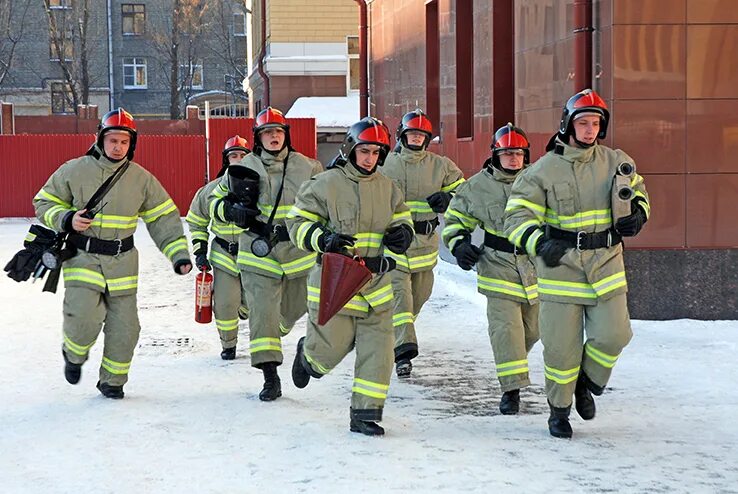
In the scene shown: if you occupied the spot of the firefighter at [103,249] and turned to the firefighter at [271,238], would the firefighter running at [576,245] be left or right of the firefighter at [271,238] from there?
right

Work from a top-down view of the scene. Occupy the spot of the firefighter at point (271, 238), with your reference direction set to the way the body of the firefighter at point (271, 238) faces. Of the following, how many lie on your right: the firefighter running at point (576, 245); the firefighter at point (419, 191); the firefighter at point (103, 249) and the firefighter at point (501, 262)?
1

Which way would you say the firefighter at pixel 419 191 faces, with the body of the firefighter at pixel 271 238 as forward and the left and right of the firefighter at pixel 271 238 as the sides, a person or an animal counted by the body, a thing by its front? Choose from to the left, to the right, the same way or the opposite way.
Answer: the same way

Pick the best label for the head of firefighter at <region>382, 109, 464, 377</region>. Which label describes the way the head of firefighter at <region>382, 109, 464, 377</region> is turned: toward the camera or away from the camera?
toward the camera

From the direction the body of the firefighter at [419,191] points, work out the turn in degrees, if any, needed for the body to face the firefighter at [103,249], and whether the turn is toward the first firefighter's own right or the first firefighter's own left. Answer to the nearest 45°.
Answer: approximately 45° to the first firefighter's own right

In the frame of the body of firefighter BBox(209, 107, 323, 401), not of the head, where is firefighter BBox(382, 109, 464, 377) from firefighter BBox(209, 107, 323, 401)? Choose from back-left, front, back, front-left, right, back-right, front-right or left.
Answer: back-left

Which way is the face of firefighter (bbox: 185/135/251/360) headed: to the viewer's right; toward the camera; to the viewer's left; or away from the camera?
toward the camera

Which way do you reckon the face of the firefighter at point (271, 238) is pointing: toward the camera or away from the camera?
toward the camera

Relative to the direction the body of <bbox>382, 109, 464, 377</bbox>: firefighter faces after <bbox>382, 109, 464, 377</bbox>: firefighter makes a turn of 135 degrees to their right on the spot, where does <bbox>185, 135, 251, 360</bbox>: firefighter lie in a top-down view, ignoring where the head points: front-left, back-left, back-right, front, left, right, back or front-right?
front-left

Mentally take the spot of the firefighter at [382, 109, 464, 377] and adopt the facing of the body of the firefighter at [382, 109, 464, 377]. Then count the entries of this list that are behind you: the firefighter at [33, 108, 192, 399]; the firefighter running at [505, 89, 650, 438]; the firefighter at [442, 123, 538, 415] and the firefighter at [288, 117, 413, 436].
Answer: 0

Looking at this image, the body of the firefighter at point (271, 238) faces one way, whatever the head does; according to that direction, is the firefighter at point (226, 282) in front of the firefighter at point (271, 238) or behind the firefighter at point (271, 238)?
behind

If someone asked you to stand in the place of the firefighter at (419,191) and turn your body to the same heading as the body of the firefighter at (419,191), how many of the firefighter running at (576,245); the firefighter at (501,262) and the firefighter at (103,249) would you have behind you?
0

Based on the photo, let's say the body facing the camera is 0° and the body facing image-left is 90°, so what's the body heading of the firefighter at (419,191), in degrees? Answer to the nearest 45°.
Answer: approximately 0°

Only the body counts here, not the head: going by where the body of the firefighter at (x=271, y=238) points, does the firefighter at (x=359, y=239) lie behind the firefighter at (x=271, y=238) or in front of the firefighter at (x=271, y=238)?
in front

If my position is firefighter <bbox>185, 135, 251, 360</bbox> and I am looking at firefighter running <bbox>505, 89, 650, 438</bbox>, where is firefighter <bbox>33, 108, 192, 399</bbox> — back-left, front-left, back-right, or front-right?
front-right

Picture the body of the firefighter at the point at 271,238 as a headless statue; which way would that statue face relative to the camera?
toward the camera

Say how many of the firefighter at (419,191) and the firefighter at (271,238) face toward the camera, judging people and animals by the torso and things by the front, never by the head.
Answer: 2

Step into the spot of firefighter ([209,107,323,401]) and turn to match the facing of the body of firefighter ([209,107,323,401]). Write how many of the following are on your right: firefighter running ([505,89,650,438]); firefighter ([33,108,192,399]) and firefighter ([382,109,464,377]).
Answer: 1

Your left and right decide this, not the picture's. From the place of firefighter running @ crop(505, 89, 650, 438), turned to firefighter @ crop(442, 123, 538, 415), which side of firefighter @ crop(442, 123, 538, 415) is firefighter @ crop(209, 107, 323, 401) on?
left

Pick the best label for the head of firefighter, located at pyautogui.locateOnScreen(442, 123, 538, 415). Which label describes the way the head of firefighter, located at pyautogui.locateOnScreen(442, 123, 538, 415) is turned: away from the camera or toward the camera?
toward the camera

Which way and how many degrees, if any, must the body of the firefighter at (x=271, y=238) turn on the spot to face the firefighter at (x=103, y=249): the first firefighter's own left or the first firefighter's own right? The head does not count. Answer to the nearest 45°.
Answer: approximately 90° to the first firefighter's own right
